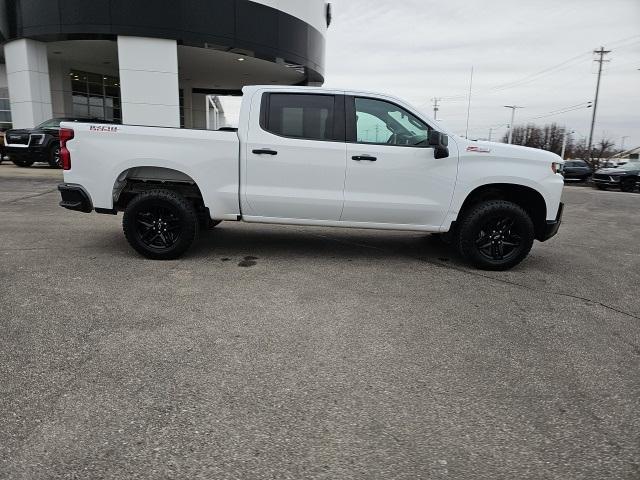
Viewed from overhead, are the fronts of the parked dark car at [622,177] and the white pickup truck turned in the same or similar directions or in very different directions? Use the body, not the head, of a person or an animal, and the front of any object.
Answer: very different directions

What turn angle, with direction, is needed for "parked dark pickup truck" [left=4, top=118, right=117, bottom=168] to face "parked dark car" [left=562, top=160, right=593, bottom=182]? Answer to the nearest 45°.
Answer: approximately 135° to its left

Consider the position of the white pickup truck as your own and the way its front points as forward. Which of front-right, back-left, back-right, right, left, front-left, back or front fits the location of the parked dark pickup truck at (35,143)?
back-left

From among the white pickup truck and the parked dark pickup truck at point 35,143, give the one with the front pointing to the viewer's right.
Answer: the white pickup truck

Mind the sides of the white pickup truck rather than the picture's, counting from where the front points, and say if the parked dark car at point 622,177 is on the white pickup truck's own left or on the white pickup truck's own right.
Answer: on the white pickup truck's own left

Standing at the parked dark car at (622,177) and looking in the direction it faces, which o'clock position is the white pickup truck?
The white pickup truck is roughly at 11 o'clock from the parked dark car.

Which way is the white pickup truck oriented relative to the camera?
to the viewer's right

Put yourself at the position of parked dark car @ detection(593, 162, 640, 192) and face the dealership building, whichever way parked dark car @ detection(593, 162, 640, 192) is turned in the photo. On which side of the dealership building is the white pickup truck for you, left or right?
left

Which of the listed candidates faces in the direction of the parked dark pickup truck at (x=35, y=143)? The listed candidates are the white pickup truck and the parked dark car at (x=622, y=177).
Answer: the parked dark car at (x=622, y=177)

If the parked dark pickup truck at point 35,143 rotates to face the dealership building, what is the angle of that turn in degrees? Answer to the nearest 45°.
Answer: approximately 135° to its left

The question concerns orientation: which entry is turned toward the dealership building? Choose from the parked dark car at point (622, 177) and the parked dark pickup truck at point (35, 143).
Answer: the parked dark car at point (622, 177)

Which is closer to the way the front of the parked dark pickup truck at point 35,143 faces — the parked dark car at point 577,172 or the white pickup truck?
the white pickup truck

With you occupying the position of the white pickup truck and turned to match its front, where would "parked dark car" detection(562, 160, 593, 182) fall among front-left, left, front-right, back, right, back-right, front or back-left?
front-left

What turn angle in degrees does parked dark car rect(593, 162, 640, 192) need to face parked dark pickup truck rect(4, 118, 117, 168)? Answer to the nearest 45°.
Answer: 0° — it already faces it

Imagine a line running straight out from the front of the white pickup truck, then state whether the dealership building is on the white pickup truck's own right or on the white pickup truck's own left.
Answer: on the white pickup truck's own left
